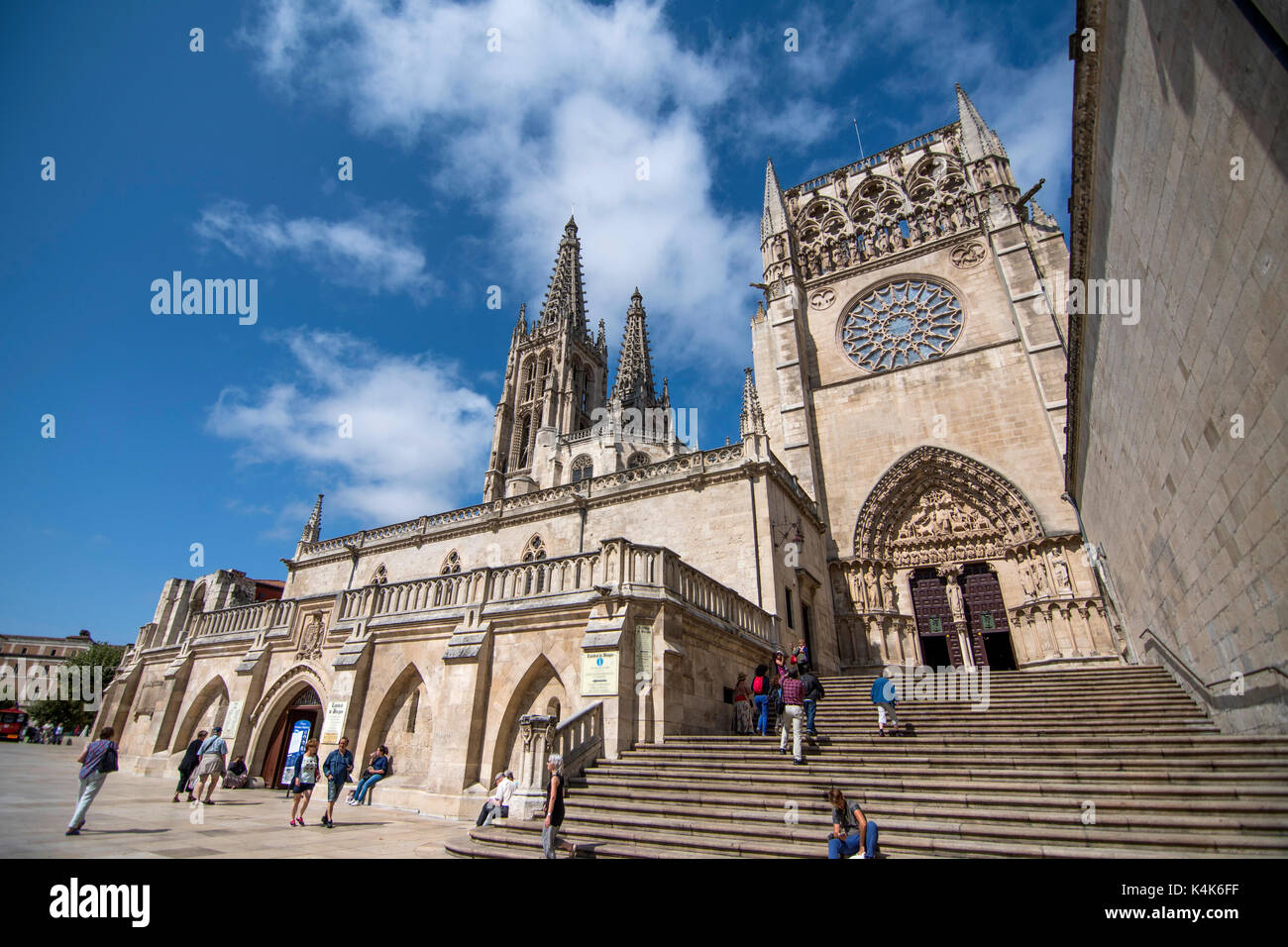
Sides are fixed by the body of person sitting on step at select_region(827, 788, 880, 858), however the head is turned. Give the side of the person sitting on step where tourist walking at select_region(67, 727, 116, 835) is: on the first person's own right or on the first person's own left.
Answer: on the first person's own right

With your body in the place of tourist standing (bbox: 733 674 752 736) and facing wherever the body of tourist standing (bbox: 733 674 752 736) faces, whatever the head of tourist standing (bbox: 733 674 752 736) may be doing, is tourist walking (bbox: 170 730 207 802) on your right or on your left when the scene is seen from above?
on your left

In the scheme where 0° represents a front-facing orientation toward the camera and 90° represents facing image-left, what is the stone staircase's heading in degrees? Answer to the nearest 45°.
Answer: approximately 0°

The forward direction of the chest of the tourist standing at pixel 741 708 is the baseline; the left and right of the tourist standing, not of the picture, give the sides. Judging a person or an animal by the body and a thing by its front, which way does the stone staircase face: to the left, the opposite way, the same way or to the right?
the opposite way

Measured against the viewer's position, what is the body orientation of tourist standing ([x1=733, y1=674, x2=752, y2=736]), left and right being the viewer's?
facing away from the viewer

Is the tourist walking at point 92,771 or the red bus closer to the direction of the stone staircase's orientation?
the tourist walking

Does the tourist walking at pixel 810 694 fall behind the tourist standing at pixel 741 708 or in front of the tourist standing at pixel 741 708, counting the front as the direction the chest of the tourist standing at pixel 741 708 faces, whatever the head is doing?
in front
